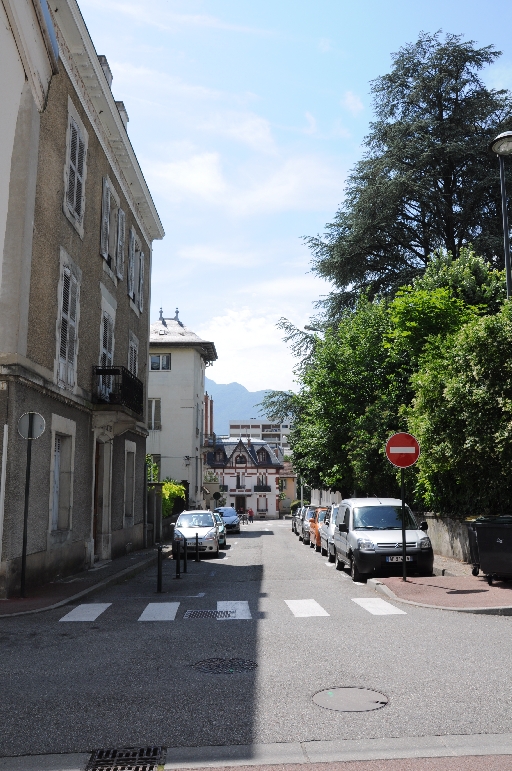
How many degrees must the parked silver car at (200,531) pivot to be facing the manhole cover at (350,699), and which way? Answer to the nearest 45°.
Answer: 0° — it already faces it

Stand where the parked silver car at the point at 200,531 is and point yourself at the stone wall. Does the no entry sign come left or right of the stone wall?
right

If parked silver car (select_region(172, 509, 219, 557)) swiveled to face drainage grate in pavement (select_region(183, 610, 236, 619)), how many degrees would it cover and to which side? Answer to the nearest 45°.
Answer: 0° — it already faces it

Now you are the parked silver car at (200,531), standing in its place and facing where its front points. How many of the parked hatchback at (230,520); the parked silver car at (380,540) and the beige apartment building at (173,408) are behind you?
2

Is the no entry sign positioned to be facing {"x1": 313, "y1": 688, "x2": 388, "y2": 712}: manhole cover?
yes

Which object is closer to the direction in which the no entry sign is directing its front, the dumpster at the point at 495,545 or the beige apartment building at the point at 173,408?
the dumpster

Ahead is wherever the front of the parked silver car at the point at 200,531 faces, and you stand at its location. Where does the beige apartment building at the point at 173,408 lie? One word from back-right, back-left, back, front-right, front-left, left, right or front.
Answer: back

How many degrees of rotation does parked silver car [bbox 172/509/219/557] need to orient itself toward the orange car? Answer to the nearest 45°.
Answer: approximately 135° to its left

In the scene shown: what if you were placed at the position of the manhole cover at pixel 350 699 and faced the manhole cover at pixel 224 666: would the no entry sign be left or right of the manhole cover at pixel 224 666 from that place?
right

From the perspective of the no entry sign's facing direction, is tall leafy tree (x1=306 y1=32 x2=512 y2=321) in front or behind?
behind

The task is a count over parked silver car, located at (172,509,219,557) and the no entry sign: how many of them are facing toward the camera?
2

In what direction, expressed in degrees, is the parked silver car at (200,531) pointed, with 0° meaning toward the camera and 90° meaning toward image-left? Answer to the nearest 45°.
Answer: approximately 0°
